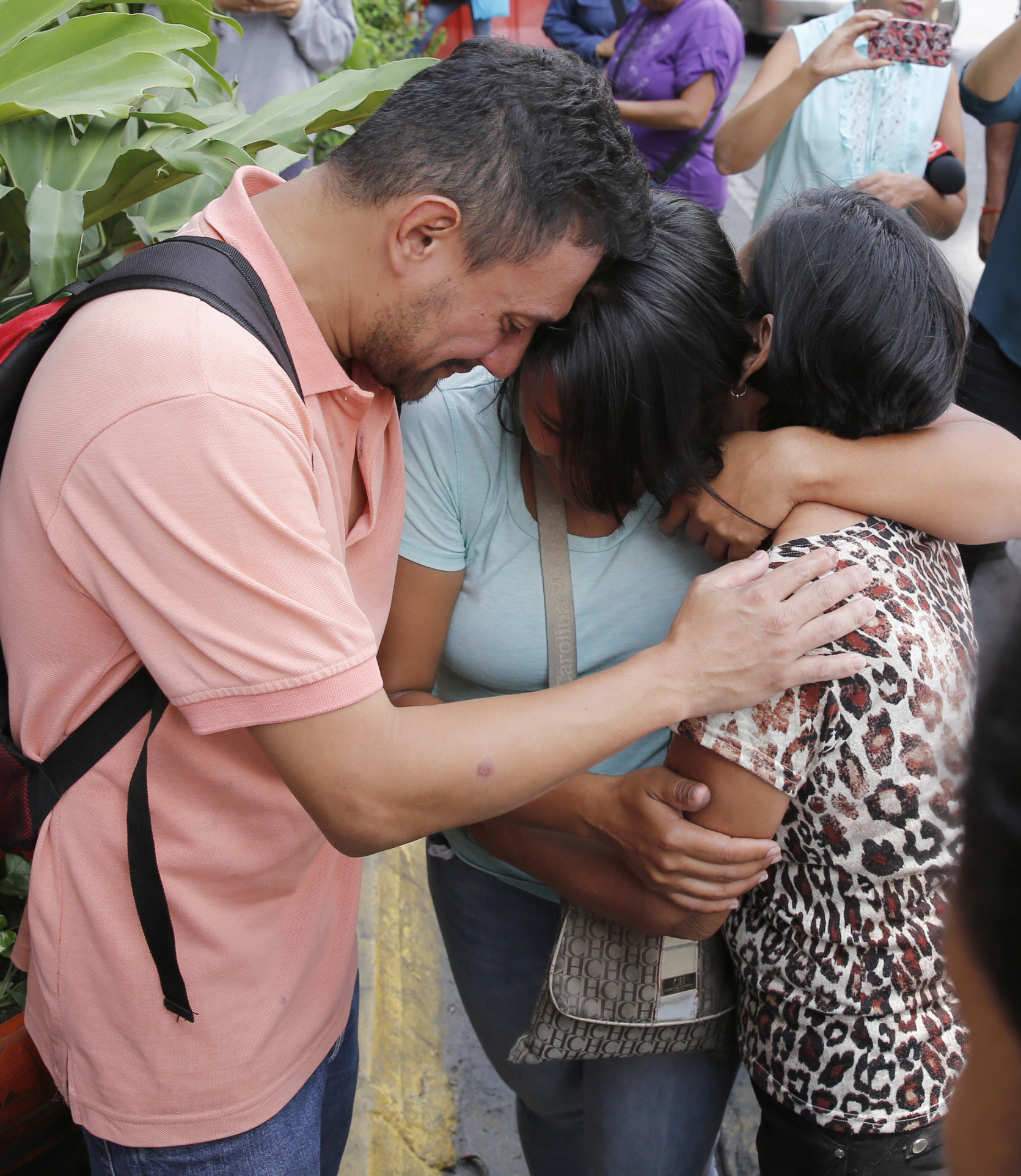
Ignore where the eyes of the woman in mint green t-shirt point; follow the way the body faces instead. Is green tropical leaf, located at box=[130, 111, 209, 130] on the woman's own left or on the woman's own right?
on the woman's own right

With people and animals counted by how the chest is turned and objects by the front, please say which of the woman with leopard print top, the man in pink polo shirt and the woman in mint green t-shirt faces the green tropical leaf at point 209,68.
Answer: the woman with leopard print top

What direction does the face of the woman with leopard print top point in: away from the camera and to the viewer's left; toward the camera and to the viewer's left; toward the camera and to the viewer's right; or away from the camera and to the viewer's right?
away from the camera and to the viewer's left

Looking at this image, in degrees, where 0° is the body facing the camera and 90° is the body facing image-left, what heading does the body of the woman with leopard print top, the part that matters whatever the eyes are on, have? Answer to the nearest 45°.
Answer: approximately 135°

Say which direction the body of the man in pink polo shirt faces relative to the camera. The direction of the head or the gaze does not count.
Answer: to the viewer's right

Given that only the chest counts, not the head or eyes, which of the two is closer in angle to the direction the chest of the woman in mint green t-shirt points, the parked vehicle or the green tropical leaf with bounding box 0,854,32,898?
the green tropical leaf

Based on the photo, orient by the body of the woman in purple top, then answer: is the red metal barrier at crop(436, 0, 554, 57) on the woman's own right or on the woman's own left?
on the woman's own right

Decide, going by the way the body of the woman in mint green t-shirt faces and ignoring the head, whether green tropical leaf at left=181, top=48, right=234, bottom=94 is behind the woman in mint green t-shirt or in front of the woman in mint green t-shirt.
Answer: behind

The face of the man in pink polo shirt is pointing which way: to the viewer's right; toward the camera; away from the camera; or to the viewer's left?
to the viewer's right

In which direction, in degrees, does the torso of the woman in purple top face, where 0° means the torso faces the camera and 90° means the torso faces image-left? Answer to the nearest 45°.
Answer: approximately 45°
